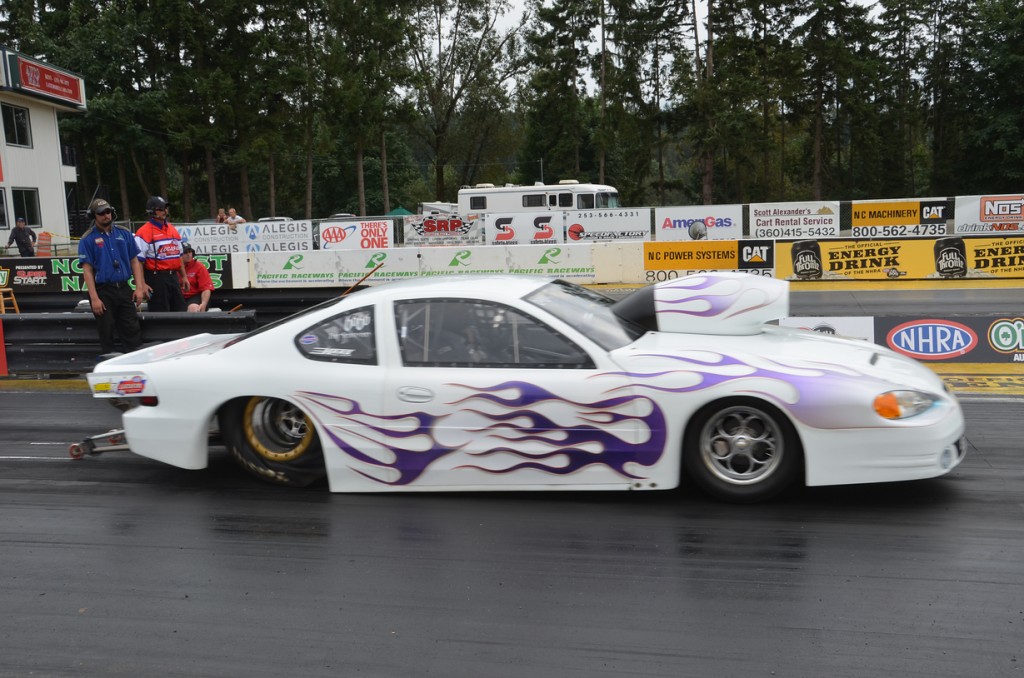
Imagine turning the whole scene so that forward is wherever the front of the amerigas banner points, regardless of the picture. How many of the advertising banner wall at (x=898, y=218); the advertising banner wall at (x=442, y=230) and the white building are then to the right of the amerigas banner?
2

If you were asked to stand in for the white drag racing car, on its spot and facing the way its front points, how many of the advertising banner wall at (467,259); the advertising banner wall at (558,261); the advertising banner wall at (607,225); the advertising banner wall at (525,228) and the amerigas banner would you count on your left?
5

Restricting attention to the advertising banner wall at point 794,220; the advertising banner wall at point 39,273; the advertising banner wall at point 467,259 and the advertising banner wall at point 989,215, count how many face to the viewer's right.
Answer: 0

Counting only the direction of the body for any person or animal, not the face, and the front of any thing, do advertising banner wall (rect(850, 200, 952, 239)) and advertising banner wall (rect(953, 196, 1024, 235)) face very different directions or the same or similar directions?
same or similar directions

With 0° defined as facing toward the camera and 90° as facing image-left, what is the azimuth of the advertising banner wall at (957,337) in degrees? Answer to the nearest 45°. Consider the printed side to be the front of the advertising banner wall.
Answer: approximately 0°

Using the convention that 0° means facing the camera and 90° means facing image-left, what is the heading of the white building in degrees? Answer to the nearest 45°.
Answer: approximately 315°

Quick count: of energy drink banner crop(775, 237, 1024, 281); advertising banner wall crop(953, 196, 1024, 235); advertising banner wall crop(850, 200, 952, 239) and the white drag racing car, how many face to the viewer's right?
1

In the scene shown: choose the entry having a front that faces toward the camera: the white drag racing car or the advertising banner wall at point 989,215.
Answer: the advertising banner wall

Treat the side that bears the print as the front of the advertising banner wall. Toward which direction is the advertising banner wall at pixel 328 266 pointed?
toward the camera

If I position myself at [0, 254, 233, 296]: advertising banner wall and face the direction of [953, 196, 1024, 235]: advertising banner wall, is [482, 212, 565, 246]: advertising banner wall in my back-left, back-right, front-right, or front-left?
front-left

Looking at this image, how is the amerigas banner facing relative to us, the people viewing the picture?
facing the viewer

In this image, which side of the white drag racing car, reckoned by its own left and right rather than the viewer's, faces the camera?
right

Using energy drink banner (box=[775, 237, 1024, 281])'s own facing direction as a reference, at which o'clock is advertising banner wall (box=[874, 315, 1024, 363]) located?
The advertising banner wall is roughly at 12 o'clock from the energy drink banner.

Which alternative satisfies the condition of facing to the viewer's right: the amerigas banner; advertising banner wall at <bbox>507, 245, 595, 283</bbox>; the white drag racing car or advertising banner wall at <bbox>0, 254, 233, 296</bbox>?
the white drag racing car

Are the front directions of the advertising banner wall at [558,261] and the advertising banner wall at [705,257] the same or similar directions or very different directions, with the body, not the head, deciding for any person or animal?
same or similar directions

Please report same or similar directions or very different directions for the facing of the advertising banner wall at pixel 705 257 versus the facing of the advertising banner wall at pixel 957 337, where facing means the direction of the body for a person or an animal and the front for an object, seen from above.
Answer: same or similar directions
